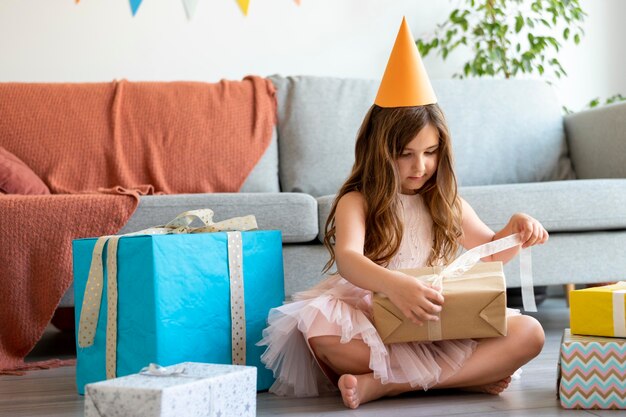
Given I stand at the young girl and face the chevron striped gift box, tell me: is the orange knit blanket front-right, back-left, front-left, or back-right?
back-left

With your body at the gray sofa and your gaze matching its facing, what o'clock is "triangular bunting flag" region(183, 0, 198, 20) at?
The triangular bunting flag is roughly at 4 o'clock from the gray sofa.

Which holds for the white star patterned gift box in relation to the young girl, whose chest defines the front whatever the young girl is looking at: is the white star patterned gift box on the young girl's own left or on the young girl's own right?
on the young girl's own right

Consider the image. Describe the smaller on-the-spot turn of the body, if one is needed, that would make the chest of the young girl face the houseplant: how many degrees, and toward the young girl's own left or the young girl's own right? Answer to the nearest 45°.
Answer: approximately 135° to the young girl's own left

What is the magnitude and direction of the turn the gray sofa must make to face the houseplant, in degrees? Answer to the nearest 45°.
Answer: approximately 180°

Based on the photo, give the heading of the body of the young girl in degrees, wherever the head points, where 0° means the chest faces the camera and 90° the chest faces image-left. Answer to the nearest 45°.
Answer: approximately 315°

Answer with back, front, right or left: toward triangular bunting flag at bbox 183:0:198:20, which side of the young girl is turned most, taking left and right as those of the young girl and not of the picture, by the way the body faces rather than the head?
back

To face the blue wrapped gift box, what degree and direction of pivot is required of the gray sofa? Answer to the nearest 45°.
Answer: approximately 45° to its right

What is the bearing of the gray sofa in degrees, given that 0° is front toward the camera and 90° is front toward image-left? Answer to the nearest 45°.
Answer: approximately 0°
